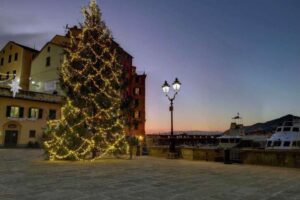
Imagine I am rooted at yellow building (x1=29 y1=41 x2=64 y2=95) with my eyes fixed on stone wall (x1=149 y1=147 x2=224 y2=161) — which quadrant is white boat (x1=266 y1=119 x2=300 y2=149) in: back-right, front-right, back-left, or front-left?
front-left

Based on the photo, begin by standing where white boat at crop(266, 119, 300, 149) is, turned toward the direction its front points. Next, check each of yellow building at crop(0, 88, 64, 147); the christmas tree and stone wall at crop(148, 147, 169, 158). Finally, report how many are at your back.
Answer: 0

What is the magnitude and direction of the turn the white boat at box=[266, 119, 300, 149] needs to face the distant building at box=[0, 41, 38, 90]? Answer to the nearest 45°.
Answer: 0° — it already faces it

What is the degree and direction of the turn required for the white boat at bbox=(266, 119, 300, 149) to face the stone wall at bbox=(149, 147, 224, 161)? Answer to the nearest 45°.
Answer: approximately 90° to its left

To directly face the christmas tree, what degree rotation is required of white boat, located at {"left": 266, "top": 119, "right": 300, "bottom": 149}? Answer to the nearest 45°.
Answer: approximately 45° to its left

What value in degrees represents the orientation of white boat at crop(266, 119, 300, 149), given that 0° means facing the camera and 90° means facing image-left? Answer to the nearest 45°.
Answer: approximately 90°

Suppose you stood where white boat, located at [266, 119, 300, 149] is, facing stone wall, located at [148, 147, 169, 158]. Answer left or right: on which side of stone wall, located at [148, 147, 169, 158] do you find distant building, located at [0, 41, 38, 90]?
right

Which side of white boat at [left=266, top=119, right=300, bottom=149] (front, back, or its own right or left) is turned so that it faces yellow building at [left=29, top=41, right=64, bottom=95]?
front

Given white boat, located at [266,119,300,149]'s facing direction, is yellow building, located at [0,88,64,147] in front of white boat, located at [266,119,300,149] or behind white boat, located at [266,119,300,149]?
in front

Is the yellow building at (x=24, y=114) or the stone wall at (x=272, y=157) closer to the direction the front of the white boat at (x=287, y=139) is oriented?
the yellow building

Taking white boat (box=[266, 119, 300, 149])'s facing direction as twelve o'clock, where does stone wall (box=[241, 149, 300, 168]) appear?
The stone wall is roughly at 9 o'clock from the white boat.
